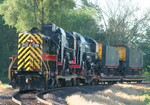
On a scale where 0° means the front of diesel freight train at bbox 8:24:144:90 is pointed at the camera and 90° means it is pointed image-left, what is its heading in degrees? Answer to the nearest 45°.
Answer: approximately 45°
